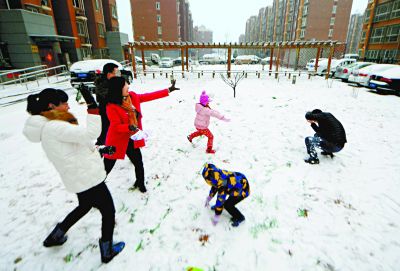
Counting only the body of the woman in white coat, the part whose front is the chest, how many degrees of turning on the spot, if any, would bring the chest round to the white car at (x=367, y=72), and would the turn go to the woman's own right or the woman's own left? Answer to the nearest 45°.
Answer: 0° — they already face it

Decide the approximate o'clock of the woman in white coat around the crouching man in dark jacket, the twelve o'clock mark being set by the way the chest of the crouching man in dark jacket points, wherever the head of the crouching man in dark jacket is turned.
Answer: The woman in white coat is roughly at 10 o'clock from the crouching man in dark jacket.

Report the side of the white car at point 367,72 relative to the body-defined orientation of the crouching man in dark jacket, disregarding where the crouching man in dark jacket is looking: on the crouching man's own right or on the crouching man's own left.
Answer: on the crouching man's own right

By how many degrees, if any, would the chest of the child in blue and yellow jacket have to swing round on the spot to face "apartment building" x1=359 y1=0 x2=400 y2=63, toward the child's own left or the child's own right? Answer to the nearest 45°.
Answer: approximately 135° to the child's own right

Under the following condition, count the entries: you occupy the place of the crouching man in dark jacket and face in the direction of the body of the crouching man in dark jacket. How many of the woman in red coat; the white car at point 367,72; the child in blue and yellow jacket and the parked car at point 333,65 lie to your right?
2

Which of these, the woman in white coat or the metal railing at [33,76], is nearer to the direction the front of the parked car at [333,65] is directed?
the metal railing

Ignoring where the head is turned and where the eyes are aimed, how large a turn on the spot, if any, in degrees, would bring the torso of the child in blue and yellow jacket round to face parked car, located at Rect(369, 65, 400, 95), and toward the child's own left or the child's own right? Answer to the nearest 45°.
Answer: approximately 135° to the child's own right

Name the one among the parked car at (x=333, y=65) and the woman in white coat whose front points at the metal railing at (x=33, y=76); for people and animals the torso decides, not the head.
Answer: the parked car

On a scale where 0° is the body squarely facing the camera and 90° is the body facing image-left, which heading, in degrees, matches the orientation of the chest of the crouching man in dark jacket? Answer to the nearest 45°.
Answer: approximately 90°

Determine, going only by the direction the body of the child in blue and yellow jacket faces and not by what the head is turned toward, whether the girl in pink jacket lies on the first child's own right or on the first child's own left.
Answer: on the first child's own right

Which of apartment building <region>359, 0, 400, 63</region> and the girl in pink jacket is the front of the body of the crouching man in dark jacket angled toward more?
the girl in pink jacket

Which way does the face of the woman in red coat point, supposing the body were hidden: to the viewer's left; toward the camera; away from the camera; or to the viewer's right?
to the viewer's right
